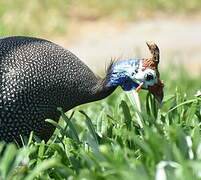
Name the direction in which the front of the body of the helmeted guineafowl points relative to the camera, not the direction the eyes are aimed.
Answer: to the viewer's right
